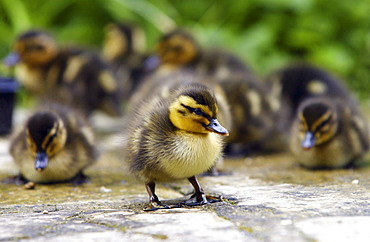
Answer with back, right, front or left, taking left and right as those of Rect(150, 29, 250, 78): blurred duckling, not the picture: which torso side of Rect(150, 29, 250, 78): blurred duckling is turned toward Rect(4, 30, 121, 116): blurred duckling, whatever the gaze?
front

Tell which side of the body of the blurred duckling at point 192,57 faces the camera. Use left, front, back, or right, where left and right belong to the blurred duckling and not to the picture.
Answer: left

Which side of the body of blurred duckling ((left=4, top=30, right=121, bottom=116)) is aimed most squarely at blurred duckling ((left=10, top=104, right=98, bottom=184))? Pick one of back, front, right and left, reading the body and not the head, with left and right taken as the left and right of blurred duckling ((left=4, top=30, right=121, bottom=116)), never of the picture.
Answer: left

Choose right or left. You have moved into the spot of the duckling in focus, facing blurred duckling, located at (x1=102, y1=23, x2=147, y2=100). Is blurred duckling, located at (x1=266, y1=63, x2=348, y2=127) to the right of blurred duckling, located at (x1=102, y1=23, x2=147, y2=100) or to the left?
right

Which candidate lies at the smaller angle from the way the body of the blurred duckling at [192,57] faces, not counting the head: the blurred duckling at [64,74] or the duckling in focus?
the blurred duckling

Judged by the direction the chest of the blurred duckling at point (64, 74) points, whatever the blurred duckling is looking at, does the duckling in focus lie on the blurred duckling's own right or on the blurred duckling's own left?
on the blurred duckling's own left

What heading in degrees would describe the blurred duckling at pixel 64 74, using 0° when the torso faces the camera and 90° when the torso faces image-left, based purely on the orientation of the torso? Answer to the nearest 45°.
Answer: approximately 90°

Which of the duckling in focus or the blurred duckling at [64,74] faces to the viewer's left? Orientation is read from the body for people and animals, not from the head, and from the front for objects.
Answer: the blurred duckling
